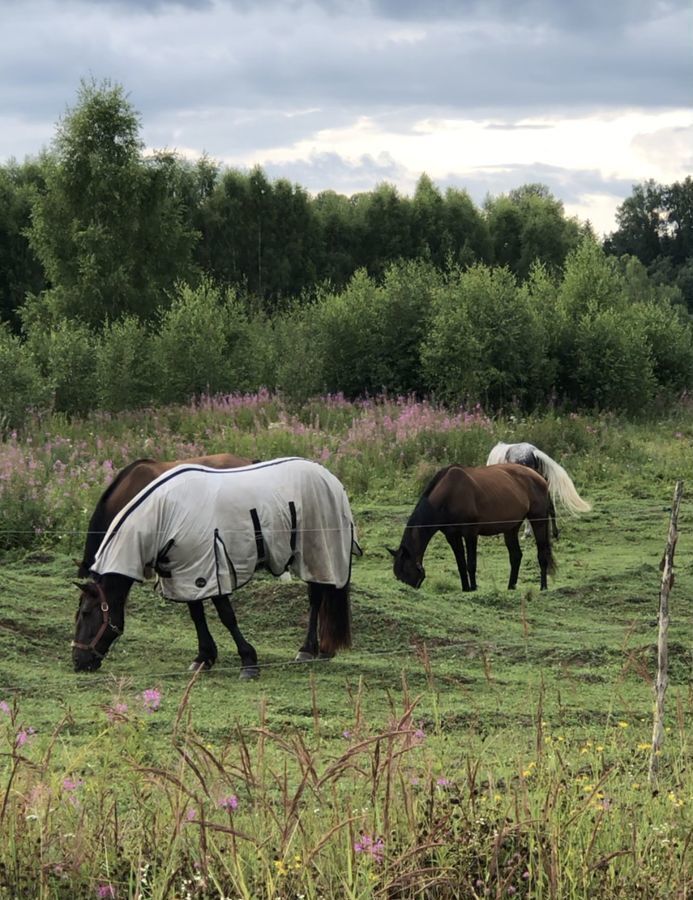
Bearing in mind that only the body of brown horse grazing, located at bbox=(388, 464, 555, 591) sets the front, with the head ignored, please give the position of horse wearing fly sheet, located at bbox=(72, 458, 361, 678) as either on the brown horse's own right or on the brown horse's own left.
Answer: on the brown horse's own left

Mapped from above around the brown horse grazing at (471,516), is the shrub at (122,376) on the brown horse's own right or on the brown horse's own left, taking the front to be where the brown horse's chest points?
on the brown horse's own right

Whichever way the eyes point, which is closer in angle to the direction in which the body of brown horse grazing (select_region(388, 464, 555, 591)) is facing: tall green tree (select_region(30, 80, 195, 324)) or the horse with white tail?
the tall green tree

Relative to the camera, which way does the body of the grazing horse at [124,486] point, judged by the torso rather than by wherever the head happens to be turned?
to the viewer's left

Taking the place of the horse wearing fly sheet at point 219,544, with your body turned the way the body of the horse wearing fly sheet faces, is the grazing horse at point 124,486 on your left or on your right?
on your right

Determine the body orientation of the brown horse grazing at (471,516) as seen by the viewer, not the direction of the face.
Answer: to the viewer's left

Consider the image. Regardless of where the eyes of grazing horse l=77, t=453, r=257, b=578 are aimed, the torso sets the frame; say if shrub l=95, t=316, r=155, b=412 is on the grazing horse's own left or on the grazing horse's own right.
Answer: on the grazing horse's own right

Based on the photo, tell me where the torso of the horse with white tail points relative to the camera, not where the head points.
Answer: to the viewer's left

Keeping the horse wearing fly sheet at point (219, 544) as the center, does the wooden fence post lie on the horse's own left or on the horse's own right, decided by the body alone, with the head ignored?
on the horse's own left

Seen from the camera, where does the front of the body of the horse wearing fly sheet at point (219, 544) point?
to the viewer's left

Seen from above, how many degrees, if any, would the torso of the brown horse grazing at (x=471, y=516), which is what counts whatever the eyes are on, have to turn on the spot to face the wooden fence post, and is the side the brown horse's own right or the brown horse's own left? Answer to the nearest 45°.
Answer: approximately 90° to the brown horse's own left

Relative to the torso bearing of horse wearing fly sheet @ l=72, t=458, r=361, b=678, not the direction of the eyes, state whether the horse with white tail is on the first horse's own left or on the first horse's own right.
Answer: on the first horse's own right

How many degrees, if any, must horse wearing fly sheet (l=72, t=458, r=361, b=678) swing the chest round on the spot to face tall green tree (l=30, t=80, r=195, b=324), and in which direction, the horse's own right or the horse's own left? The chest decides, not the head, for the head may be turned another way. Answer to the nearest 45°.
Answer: approximately 90° to the horse's own right
